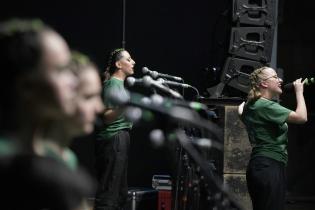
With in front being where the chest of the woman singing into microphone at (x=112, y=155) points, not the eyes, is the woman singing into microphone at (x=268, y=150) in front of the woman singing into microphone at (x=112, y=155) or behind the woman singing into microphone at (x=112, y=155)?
in front

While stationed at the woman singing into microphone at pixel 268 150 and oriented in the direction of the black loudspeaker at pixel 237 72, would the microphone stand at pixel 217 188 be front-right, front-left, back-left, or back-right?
back-left

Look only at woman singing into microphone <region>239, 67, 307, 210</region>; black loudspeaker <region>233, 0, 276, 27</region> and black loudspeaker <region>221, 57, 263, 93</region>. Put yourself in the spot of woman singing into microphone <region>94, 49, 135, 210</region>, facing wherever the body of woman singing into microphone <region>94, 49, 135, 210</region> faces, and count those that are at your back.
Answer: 0

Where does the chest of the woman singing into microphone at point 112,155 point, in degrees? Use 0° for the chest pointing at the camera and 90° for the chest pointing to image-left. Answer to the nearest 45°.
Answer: approximately 270°

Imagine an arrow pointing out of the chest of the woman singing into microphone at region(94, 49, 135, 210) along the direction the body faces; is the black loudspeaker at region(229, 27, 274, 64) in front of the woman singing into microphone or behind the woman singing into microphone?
in front

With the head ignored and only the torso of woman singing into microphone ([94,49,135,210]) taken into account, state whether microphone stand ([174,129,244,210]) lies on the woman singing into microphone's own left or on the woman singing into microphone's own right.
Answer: on the woman singing into microphone's own right

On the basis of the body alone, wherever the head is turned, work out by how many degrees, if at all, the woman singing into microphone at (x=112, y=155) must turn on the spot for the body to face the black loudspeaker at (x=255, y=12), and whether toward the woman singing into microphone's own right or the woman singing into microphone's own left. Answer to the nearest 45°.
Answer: approximately 45° to the woman singing into microphone's own left

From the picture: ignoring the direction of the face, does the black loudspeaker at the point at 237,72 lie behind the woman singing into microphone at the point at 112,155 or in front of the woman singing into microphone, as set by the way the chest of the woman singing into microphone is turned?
in front

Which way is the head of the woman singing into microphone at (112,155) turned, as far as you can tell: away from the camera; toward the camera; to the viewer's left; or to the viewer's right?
to the viewer's right
